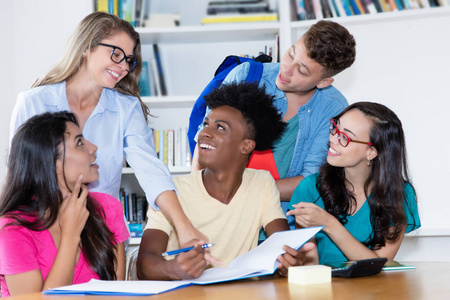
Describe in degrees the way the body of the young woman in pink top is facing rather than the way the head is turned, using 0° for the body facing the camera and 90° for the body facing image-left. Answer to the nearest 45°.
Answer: approximately 315°

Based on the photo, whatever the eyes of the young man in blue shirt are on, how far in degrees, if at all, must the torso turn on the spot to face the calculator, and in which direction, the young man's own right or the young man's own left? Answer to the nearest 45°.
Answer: approximately 45° to the young man's own left

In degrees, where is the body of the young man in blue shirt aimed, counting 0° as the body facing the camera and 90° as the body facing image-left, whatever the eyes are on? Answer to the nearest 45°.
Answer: approximately 45°

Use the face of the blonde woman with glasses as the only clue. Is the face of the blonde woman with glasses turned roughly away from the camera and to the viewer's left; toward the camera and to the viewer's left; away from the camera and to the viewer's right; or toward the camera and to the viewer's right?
toward the camera and to the viewer's right

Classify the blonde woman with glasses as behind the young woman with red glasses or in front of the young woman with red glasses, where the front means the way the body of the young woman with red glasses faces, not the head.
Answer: in front

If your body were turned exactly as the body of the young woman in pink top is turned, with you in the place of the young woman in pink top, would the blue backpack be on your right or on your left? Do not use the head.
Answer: on your left

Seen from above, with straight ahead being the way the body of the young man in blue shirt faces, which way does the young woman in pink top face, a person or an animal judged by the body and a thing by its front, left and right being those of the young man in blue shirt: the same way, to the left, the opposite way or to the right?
to the left

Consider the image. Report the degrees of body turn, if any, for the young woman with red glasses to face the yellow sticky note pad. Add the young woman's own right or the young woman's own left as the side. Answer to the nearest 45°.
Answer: approximately 45° to the young woman's own left

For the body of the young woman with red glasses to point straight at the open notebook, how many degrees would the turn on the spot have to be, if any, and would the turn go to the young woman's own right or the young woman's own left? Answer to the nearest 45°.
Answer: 0° — they already face it

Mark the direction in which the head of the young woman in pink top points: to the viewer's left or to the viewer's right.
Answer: to the viewer's right
